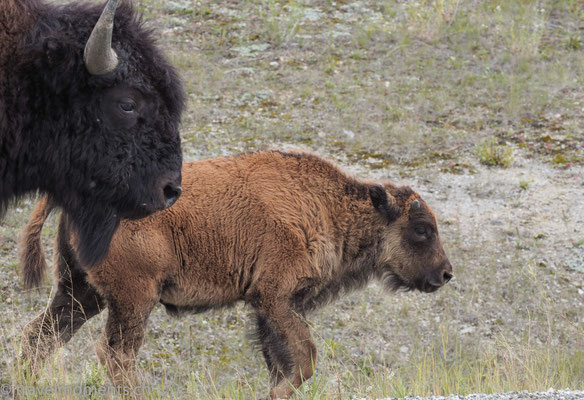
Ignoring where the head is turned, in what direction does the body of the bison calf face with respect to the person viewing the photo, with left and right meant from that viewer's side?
facing to the right of the viewer

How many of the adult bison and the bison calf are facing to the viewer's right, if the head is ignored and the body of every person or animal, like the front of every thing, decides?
2

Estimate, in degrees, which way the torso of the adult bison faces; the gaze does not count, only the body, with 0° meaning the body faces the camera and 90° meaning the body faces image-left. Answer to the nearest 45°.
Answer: approximately 270°
